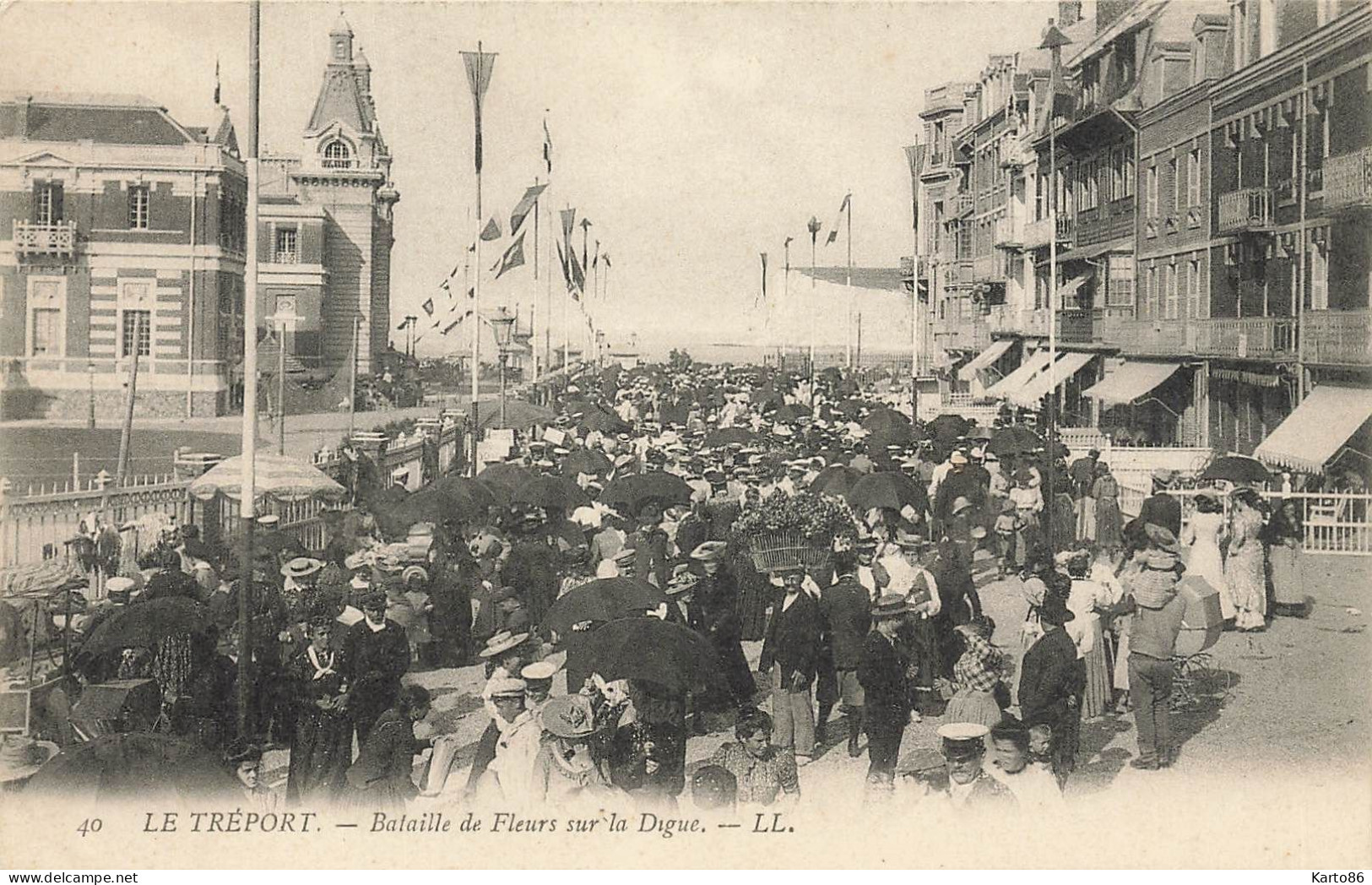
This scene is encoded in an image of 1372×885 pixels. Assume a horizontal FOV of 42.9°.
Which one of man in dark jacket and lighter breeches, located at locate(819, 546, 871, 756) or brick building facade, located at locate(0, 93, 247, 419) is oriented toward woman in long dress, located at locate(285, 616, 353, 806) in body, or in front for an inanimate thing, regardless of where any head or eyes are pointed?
the brick building facade

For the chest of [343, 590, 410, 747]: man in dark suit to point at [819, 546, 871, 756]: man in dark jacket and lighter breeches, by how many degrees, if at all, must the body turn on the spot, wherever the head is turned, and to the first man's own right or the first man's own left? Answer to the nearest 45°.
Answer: approximately 90° to the first man's own left

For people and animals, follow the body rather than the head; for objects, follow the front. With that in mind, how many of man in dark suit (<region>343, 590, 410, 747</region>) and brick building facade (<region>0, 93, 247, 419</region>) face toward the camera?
2
